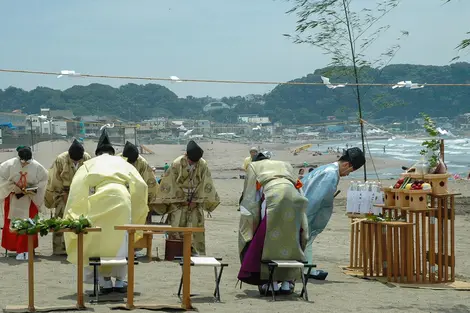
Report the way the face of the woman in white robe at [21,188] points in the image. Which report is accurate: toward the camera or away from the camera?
toward the camera

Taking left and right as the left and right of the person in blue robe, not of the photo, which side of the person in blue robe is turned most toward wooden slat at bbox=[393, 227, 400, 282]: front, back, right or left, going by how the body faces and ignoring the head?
front

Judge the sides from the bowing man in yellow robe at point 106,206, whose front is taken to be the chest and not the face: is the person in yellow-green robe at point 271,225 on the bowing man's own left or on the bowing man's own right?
on the bowing man's own right

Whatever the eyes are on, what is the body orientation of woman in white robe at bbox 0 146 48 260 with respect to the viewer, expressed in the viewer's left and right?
facing the viewer

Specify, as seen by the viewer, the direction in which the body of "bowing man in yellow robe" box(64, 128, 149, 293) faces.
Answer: away from the camera

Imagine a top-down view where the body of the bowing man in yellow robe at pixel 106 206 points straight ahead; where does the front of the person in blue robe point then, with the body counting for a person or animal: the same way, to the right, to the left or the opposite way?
to the right

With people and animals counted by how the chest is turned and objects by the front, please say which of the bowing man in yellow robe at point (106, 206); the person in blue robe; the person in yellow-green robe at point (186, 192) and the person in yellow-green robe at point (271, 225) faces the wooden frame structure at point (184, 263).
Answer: the person in yellow-green robe at point (186, 192)

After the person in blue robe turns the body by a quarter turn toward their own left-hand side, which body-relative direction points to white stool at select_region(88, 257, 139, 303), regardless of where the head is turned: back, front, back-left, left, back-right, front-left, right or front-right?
back-left

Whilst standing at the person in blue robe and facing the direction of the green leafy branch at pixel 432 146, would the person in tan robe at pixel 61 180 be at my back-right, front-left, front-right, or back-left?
back-left

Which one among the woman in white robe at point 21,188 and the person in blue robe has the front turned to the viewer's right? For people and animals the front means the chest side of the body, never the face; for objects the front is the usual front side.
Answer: the person in blue robe

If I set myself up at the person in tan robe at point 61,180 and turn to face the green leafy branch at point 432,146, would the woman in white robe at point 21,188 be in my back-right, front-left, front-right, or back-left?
back-right

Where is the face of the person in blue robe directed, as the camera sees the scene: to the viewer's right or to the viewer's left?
to the viewer's right

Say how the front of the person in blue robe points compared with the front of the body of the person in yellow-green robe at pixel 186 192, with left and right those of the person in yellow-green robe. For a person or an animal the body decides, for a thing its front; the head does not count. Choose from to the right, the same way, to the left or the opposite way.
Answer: to the left

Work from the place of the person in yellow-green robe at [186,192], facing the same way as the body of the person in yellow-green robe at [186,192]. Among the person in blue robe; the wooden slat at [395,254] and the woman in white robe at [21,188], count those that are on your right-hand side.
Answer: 1
